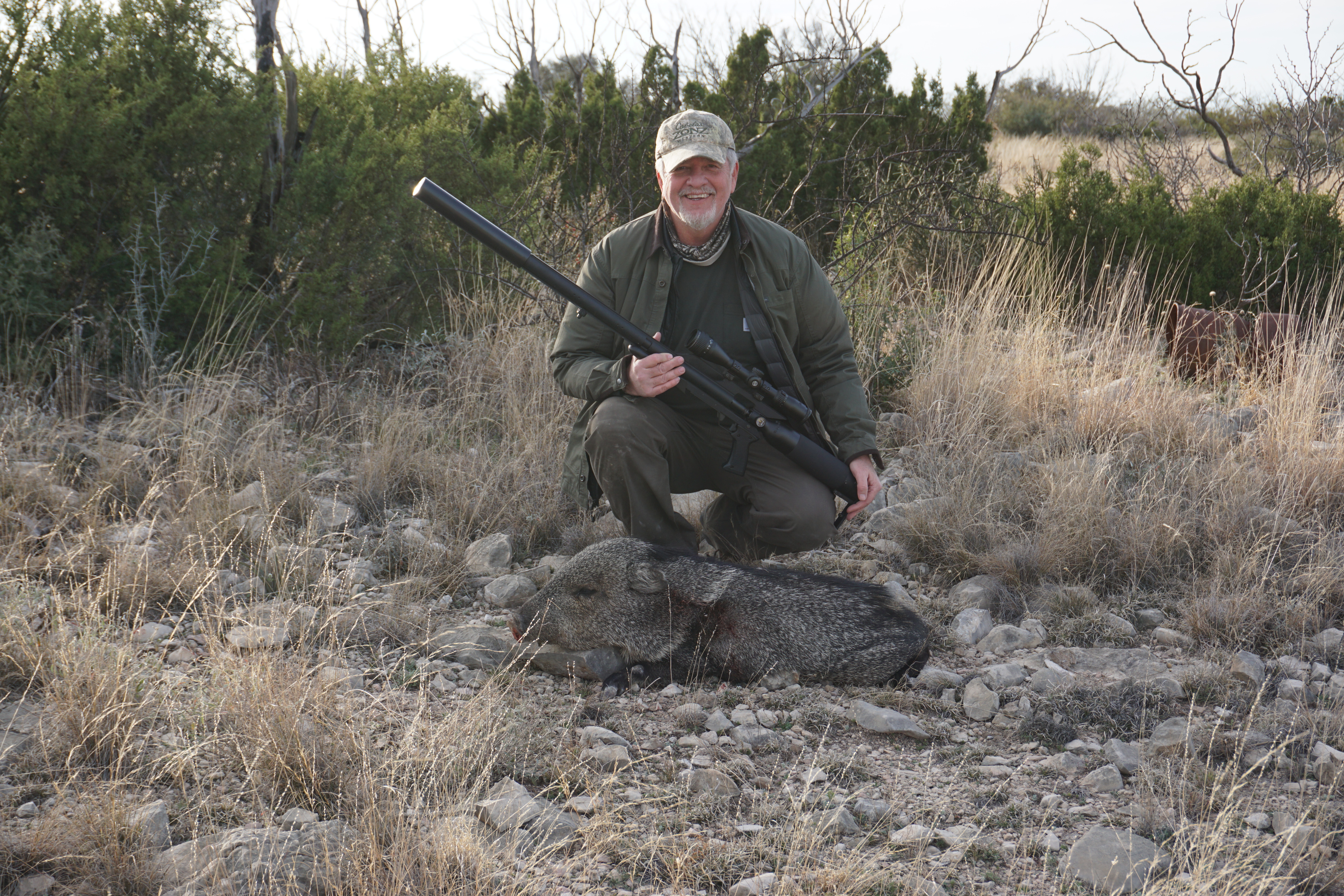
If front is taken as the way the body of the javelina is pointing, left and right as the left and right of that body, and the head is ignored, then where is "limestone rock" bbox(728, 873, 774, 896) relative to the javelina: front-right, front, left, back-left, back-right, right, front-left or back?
left

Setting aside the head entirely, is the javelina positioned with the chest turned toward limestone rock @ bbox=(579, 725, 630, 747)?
no

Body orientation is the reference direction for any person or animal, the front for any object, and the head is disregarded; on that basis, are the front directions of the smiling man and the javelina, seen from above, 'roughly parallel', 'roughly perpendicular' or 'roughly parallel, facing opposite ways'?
roughly perpendicular

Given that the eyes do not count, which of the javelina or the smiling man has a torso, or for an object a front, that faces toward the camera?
the smiling man

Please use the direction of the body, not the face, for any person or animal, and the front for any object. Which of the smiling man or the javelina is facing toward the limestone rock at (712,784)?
the smiling man

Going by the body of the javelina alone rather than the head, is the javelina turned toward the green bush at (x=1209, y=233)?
no

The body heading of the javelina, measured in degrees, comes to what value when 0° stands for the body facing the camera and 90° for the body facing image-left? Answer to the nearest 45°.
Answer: approximately 90°

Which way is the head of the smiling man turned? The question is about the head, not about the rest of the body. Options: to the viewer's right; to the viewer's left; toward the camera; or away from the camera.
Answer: toward the camera

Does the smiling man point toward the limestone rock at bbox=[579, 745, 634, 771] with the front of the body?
yes

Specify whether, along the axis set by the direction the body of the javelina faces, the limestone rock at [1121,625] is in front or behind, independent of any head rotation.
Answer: behind

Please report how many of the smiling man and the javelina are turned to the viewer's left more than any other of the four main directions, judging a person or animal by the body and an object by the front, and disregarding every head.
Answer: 1

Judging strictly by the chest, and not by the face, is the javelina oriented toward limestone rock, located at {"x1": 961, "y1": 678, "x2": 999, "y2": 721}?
no

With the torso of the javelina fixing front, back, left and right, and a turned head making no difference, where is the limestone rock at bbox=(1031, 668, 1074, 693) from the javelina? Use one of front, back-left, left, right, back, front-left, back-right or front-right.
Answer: back

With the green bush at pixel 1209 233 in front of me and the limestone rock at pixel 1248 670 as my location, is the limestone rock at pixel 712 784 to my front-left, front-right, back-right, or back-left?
back-left

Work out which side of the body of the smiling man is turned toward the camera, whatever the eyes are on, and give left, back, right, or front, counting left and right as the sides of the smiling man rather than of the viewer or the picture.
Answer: front

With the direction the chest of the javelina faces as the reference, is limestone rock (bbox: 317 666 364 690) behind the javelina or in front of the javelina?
in front
